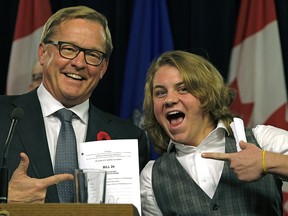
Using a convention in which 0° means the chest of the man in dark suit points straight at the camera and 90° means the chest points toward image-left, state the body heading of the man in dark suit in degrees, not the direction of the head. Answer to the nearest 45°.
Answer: approximately 0°

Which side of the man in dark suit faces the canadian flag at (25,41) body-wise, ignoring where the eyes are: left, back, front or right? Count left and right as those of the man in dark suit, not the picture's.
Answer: back

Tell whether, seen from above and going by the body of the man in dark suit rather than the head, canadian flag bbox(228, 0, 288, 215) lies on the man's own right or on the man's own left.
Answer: on the man's own left
